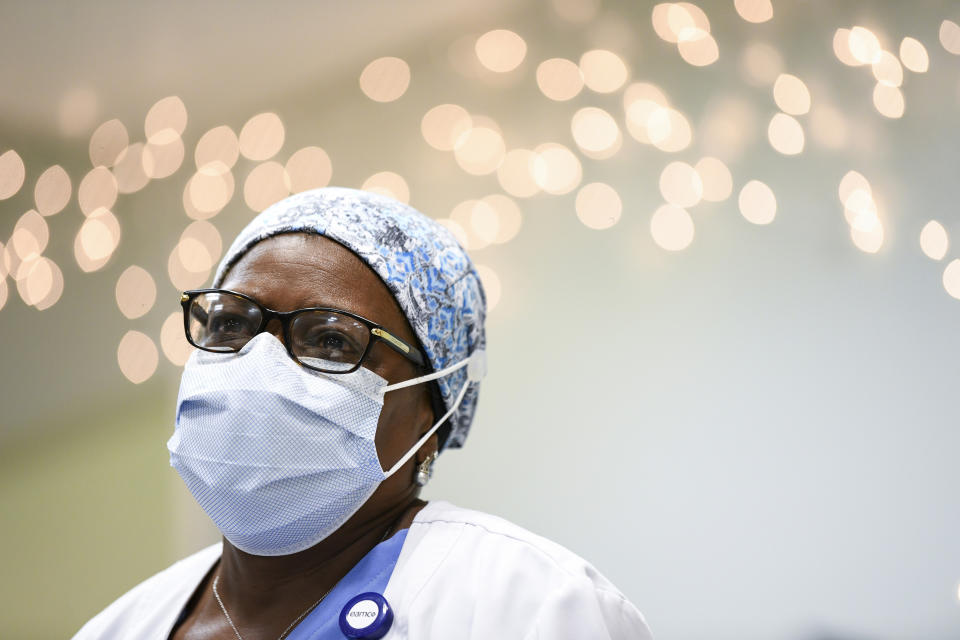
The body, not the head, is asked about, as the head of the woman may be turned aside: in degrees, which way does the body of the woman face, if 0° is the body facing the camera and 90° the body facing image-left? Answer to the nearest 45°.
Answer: approximately 45°
